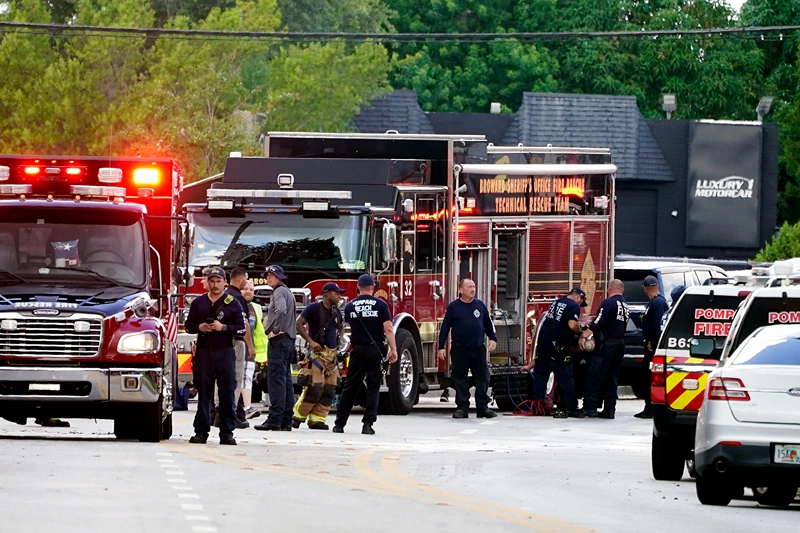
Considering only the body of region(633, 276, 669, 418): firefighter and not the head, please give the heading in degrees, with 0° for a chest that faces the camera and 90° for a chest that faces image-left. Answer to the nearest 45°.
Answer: approximately 90°

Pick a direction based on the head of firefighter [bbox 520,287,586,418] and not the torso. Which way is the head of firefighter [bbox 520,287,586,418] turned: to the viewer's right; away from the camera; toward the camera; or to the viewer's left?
to the viewer's right

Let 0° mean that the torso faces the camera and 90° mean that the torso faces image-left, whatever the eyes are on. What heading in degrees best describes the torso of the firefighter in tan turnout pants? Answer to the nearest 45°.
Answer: approximately 315°

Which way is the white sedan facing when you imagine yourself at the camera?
facing away from the viewer

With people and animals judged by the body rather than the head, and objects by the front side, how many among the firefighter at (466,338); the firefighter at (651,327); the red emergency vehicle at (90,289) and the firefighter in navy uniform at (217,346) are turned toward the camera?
3

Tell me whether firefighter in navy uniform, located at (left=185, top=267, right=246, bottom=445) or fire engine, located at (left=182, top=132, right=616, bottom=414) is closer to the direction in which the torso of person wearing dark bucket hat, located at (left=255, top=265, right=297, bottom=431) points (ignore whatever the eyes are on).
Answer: the firefighter in navy uniform
